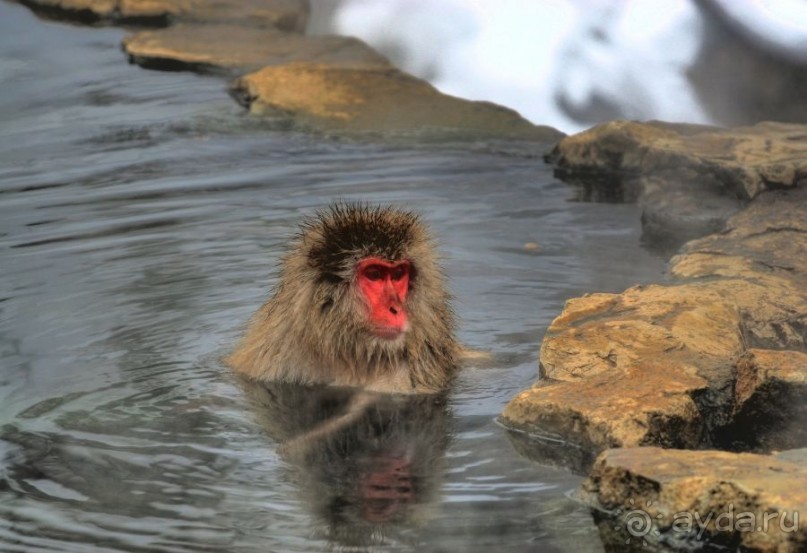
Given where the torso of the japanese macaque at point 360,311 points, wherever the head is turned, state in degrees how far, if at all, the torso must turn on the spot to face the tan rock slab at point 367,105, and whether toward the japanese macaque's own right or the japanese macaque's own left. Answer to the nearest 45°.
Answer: approximately 135° to the japanese macaque's own left

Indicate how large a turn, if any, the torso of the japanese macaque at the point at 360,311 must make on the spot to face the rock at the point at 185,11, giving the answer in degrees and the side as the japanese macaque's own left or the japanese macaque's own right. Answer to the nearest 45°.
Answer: approximately 135° to the japanese macaque's own left

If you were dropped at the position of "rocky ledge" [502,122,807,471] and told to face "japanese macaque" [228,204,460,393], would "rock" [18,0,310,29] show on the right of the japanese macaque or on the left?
right

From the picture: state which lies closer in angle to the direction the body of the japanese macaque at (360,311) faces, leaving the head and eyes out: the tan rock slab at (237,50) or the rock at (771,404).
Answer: the rock

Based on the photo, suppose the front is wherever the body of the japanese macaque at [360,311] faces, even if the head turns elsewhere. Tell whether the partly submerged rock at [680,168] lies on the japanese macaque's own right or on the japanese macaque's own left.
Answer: on the japanese macaque's own left

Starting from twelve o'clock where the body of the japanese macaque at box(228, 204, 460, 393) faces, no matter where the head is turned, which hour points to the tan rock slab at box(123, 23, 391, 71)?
The tan rock slab is roughly at 7 o'clock from the japanese macaque.

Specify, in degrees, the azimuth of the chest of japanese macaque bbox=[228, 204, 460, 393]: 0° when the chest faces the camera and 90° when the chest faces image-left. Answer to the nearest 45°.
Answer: approximately 315°
